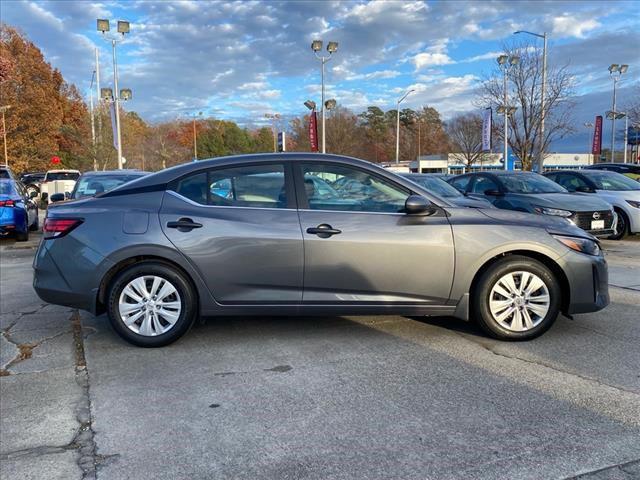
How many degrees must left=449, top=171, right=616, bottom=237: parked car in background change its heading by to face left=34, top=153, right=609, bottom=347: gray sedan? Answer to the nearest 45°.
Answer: approximately 45° to its right

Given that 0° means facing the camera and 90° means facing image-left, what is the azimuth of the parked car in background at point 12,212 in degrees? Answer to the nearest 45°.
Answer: approximately 225°

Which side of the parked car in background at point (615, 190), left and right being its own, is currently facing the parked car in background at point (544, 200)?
right

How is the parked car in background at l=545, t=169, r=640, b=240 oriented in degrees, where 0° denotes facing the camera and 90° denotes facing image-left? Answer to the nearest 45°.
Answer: approximately 315°

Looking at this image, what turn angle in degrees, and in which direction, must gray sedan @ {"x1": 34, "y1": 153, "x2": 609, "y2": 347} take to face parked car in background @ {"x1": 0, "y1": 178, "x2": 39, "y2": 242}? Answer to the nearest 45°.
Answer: approximately 135° to its left

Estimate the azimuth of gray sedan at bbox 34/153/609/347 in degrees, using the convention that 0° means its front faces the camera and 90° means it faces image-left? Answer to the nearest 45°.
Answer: approximately 270°

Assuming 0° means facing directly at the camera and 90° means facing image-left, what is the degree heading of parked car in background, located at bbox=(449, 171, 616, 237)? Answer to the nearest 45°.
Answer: approximately 315°

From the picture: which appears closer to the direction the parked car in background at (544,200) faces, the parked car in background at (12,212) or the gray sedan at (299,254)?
the gray sedan

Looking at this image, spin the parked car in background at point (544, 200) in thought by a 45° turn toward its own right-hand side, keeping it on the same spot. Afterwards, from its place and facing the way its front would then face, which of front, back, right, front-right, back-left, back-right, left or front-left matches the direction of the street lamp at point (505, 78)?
back

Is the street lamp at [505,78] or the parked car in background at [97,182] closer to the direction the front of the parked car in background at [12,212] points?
the street lamp
